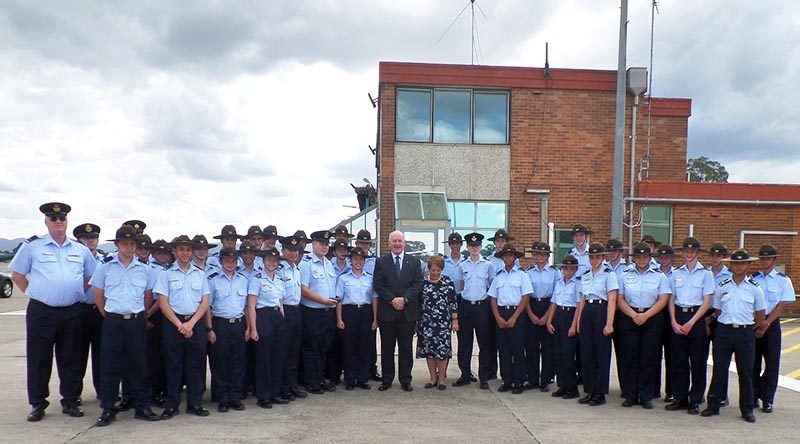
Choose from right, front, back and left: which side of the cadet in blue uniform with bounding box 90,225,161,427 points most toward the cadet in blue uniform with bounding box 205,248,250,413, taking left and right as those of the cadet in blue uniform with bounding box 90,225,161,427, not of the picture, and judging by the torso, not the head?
left

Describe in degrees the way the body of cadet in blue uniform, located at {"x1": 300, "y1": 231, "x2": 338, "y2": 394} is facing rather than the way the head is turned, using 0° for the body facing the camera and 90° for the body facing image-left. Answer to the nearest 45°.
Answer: approximately 315°

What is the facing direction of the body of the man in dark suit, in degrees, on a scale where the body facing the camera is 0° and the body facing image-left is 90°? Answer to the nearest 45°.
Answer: approximately 0°

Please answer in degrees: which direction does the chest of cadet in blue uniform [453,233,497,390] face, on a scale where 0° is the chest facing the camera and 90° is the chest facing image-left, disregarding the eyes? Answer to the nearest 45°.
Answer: approximately 0°

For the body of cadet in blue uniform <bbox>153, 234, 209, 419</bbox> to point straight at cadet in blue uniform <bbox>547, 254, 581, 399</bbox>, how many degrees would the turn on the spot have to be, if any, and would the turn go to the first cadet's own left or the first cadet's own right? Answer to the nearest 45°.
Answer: approximately 90° to the first cadet's own left
